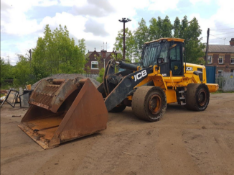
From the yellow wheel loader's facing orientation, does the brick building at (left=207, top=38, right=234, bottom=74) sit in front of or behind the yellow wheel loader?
behind

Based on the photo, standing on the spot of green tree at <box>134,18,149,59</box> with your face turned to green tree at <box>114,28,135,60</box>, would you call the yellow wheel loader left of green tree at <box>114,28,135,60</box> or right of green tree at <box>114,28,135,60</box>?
left

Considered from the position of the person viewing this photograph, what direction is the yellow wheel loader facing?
facing the viewer and to the left of the viewer

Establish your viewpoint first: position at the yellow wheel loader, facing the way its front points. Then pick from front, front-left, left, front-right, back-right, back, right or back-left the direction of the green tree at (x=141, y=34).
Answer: back-right

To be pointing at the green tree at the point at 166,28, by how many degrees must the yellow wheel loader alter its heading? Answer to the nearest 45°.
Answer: approximately 135° to its right

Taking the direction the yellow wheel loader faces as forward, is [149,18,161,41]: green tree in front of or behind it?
behind

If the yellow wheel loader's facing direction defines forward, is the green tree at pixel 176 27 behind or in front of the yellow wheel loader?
behind

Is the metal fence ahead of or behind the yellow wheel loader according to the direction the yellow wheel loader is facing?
behind

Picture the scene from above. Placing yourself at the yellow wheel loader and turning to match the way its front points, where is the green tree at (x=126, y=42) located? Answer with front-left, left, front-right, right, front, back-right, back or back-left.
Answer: back-right
